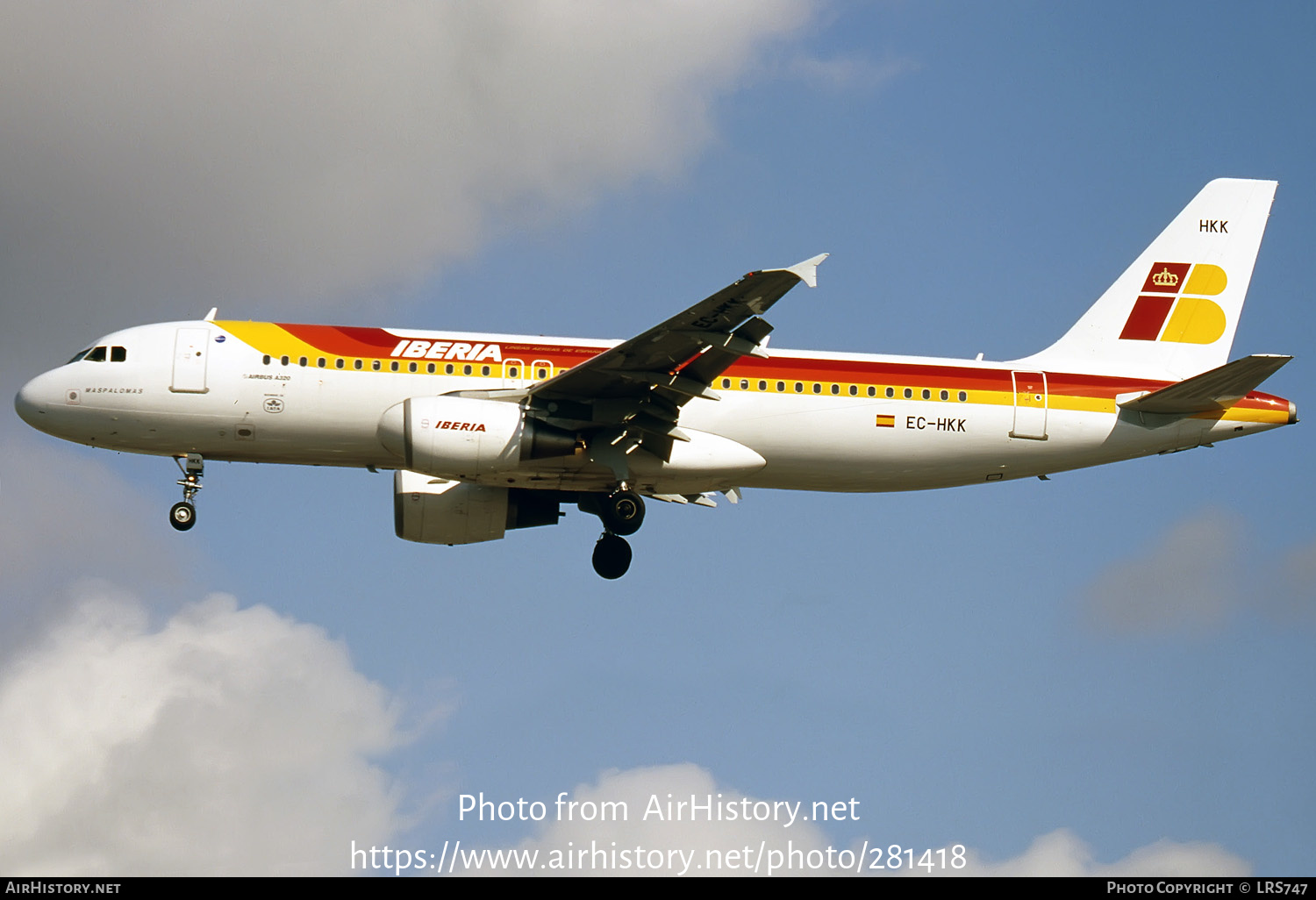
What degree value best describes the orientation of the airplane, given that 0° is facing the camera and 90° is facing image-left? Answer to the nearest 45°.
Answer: approximately 90°
